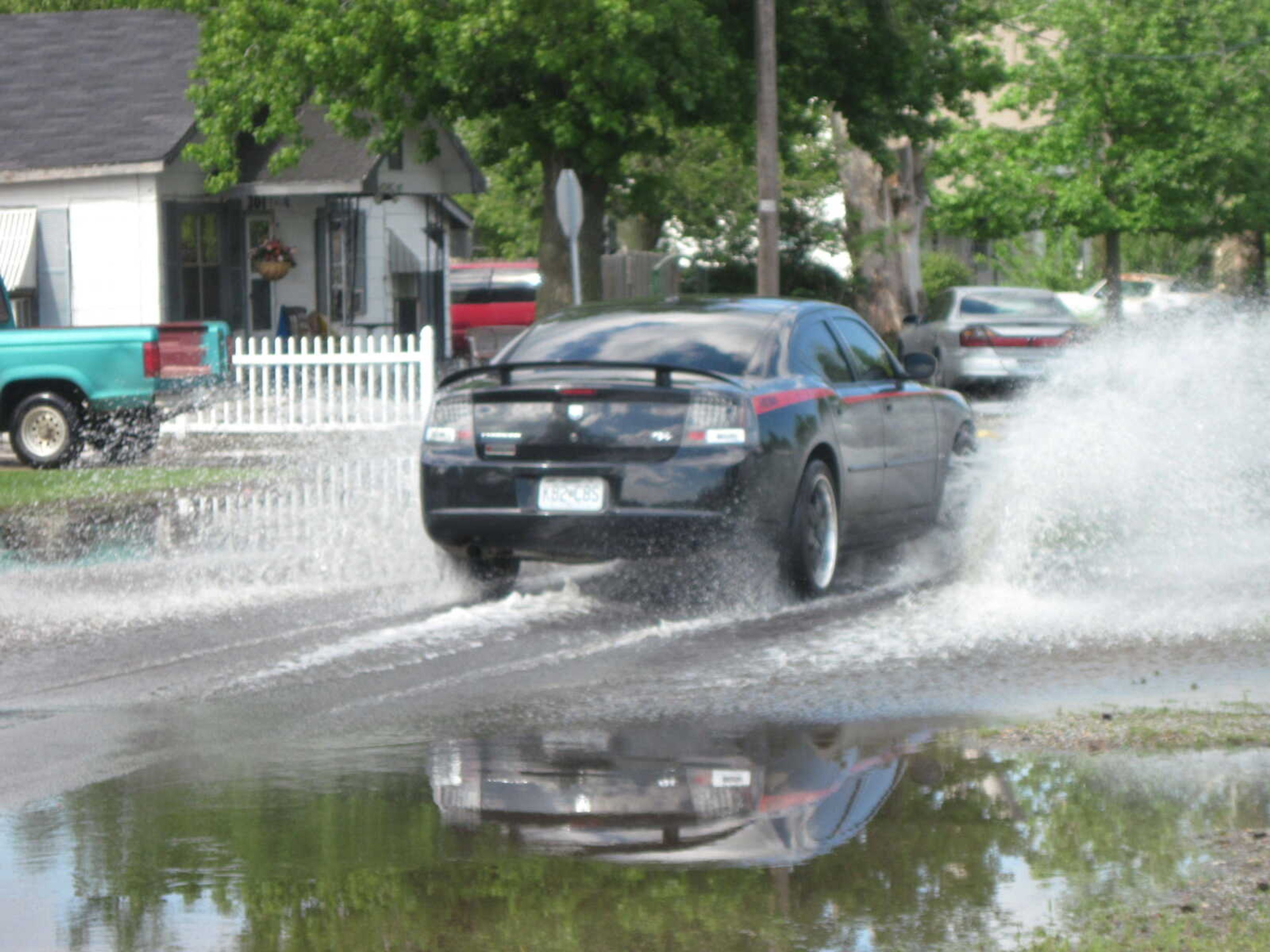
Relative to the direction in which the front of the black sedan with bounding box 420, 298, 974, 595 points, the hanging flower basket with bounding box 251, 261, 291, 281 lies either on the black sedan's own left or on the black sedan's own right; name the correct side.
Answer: on the black sedan's own left

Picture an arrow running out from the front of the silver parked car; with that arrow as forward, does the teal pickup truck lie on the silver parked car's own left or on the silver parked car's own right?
on the silver parked car's own left

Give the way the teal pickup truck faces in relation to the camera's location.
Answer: facing away from the viewer and to the left of the viewer

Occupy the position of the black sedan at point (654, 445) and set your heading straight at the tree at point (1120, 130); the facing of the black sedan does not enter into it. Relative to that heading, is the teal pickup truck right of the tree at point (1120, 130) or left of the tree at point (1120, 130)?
left

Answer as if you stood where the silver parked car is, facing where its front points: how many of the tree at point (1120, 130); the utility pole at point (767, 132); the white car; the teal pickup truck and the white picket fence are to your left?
3

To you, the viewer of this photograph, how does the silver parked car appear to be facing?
facing away from the viewer and to the left of the viewer

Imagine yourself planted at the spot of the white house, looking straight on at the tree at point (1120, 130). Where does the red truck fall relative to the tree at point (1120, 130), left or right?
left
